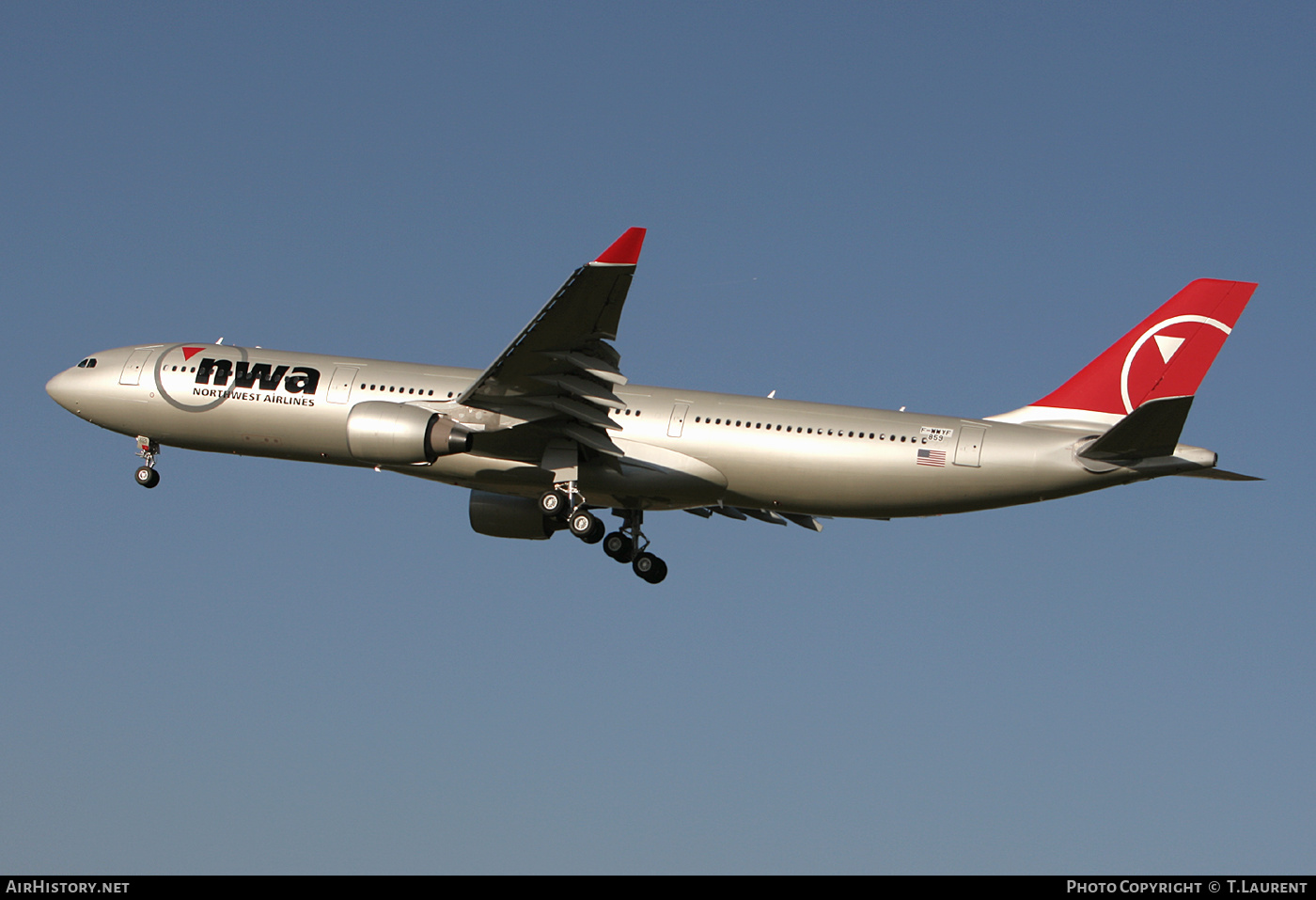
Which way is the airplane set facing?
to the viewer's left
